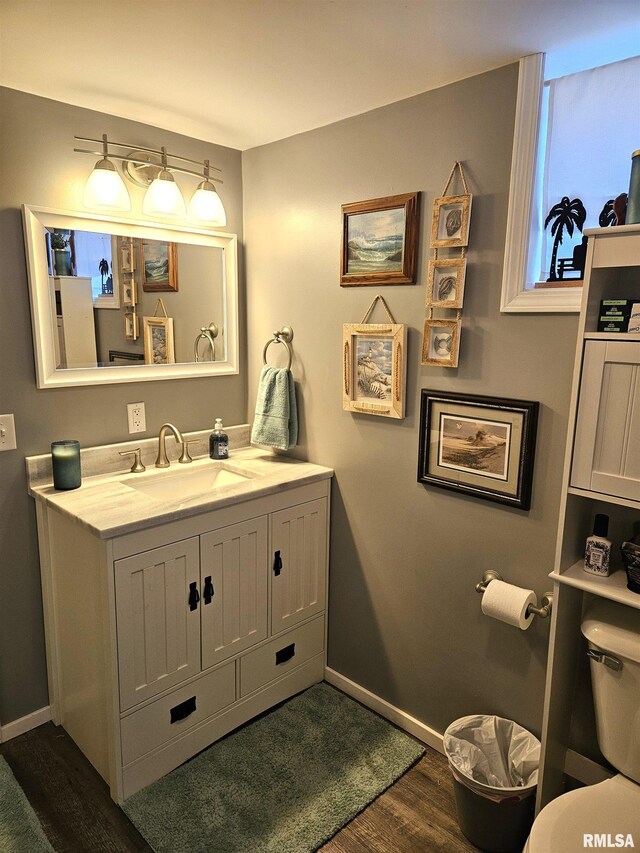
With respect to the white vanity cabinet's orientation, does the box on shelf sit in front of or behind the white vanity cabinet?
in front

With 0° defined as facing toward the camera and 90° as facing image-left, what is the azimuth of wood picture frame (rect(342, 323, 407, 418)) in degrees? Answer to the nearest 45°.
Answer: approximately 45°

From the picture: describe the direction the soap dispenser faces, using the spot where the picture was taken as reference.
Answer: facing the viewer and to the right of the viewer

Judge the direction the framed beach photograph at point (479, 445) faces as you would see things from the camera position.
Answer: facing the viewer and to the left of the viewer

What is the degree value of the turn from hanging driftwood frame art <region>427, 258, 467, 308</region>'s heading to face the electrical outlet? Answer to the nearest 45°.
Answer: approximately 45° to its right

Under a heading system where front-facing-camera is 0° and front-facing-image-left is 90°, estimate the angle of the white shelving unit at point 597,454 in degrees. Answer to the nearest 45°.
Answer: approximately 45°

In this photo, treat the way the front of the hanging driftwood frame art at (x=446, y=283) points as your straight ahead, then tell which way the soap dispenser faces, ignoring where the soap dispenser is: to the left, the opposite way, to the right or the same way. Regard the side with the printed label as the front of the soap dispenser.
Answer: to the left

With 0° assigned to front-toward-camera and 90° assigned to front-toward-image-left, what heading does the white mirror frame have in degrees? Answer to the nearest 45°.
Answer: approximately 315°
